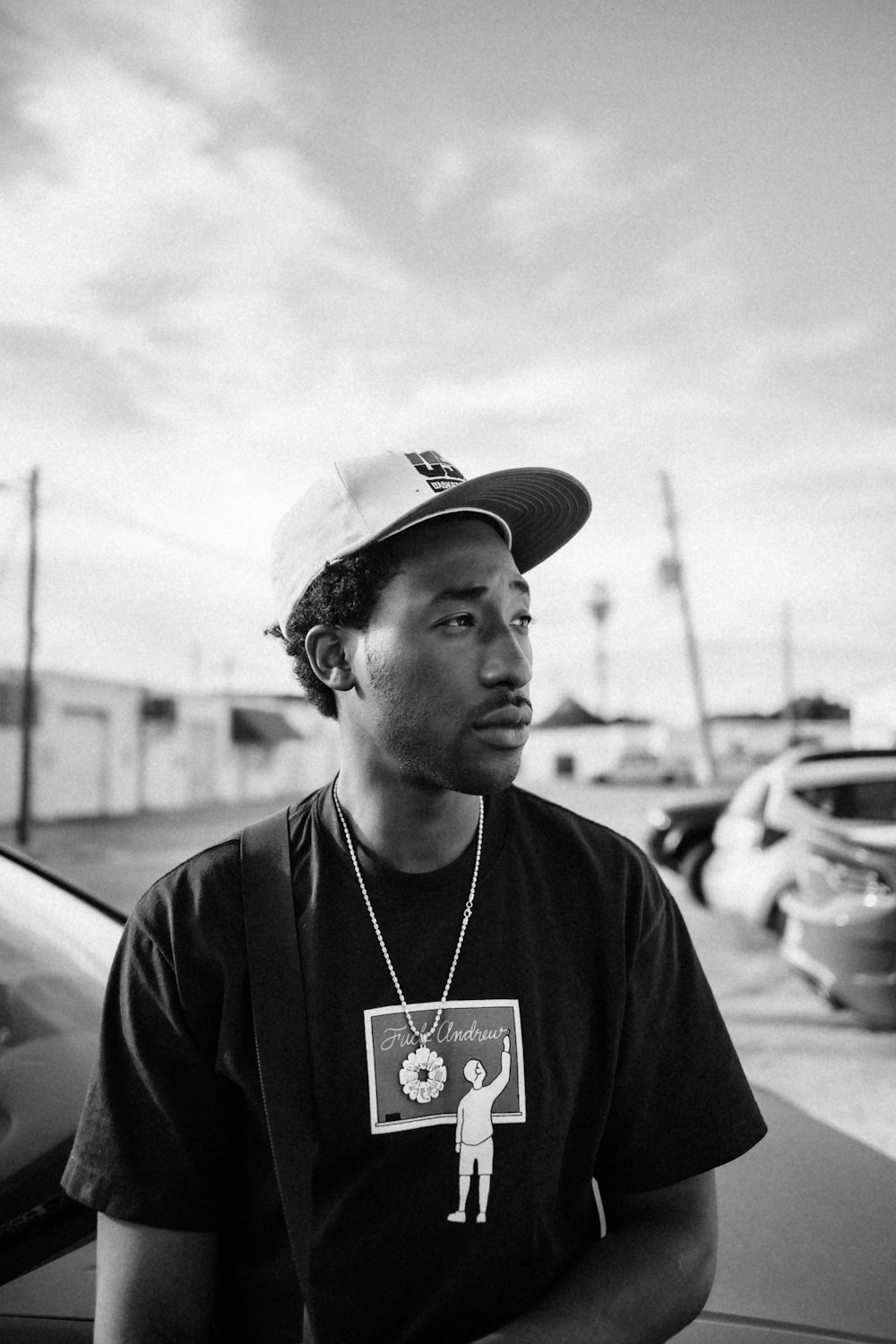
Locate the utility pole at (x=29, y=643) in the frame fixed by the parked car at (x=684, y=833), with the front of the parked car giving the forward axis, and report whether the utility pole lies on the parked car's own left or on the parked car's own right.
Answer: on the parked car's own right

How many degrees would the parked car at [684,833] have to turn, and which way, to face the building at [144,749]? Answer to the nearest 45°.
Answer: approximately 90° to its right

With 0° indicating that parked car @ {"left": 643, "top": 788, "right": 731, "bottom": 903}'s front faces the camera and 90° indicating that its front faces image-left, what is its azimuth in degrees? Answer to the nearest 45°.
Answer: approximately 45°

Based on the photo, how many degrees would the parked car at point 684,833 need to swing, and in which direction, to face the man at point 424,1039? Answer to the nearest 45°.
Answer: approximately 45° to its left

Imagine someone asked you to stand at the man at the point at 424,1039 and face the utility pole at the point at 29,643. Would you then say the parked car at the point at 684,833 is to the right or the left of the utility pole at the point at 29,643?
right

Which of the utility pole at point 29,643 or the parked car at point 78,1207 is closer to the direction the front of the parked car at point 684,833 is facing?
the parked car

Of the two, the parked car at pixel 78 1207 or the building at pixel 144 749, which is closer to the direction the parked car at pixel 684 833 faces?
the parked car

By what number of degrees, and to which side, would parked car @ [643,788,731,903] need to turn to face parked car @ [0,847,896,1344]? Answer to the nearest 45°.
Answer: approximately 45° to its left

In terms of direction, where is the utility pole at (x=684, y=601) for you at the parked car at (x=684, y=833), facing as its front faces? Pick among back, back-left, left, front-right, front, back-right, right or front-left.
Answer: back-right
